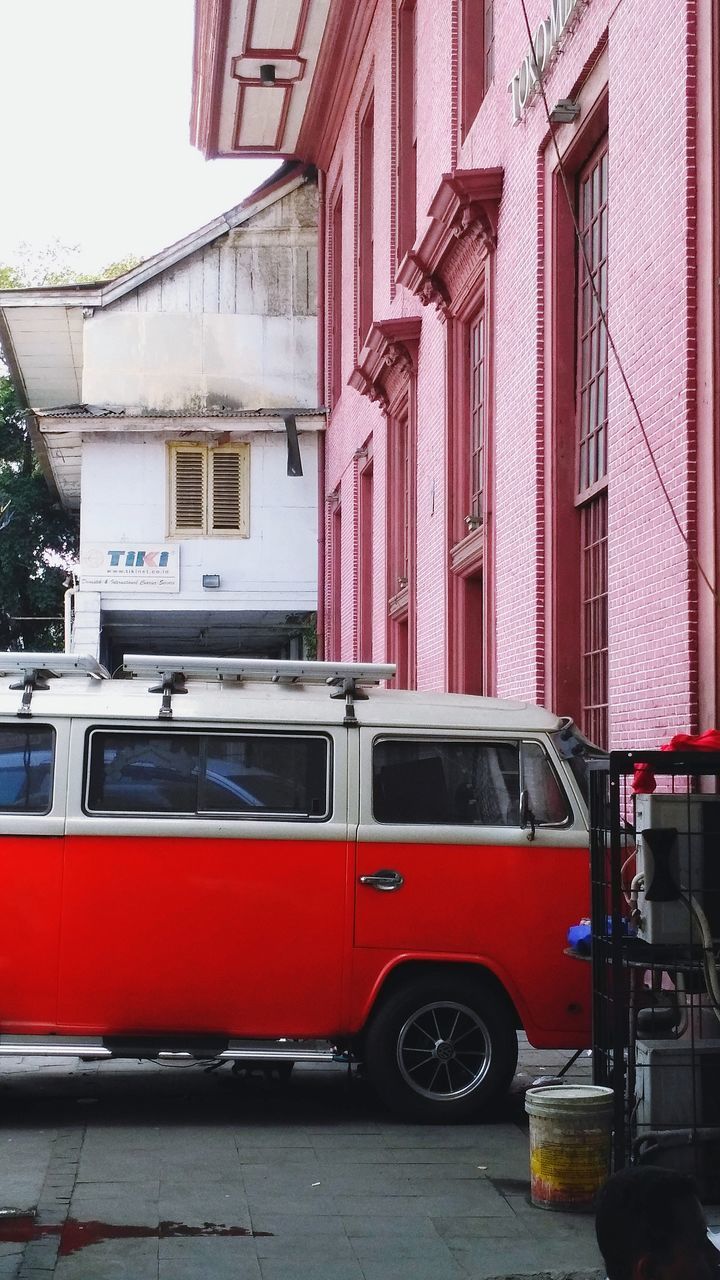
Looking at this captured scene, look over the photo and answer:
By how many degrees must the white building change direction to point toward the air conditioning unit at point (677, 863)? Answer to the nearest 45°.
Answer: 0° — it already faces it

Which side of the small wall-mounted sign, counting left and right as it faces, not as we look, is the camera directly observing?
front

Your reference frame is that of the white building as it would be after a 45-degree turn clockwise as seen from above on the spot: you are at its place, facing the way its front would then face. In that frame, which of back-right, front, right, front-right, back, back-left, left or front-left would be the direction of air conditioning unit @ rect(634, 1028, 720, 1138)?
front-left

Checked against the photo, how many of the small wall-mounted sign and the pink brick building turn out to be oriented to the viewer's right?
0

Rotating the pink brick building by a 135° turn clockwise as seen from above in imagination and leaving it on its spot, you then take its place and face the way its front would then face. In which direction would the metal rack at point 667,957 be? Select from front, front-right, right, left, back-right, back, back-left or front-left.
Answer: back

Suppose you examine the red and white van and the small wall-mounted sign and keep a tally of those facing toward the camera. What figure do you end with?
1

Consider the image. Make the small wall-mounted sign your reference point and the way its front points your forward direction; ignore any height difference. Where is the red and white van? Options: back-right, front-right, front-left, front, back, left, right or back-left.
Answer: front

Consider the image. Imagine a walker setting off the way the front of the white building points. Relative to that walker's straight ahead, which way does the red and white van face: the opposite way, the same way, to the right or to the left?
to the left

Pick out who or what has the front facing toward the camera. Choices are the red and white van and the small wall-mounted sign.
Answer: the small wall-mounted sign

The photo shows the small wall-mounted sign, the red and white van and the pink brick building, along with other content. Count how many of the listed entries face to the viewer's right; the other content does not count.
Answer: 1

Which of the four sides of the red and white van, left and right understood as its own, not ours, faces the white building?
left

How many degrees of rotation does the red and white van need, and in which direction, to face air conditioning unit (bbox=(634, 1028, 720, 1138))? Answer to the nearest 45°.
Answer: approximately 45° to its right

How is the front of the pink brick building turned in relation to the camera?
facing the viewer and to the left of the viewer

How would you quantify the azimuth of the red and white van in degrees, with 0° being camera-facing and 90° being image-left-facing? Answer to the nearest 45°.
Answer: approximately 270°

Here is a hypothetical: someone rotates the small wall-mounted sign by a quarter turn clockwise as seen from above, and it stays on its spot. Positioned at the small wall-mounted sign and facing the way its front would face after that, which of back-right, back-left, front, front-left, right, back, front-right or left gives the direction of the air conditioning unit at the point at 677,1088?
left

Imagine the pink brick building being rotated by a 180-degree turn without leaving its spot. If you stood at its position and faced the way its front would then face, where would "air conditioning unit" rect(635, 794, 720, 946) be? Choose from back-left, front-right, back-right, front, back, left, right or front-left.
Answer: back-right

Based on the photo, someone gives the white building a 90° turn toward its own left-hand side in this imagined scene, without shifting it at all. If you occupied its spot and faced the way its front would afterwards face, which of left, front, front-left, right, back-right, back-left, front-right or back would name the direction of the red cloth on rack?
right

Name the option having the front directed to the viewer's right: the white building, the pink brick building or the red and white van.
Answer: the red and white van
